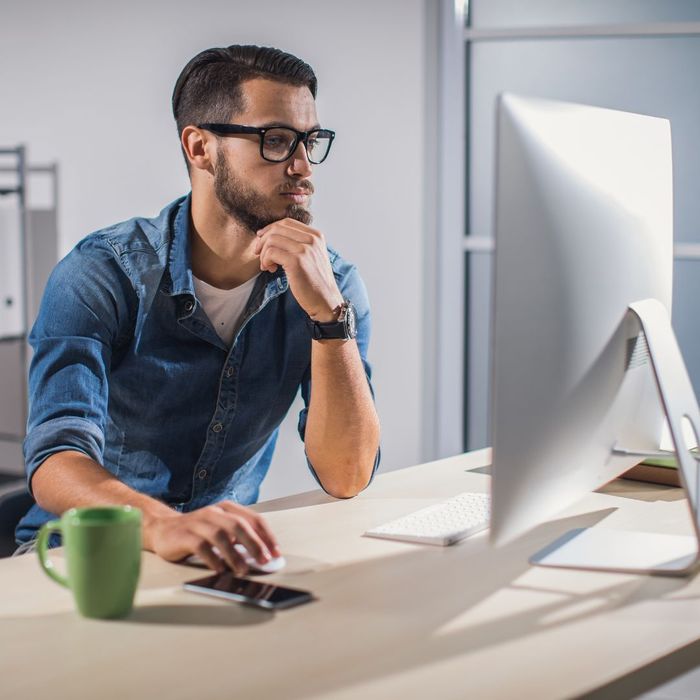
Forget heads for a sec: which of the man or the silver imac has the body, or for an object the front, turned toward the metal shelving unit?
the silver imac

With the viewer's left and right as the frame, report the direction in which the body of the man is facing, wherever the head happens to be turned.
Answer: facing the viewer and to the right of the viewer

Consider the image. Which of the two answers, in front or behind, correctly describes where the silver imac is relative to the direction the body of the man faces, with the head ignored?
in front

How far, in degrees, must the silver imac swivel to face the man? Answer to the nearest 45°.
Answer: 0° — it already faces them

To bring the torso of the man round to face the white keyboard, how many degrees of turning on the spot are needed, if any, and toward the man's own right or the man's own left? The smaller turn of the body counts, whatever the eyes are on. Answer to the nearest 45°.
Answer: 0° — they already face it

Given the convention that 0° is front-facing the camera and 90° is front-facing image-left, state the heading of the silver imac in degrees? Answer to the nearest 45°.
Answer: approximately 135°

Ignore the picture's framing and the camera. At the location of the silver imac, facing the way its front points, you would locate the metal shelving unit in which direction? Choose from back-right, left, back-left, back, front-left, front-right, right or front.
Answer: front

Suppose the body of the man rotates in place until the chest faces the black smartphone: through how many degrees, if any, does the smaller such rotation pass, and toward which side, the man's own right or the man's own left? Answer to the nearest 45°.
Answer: approximately 45° to the man's own right

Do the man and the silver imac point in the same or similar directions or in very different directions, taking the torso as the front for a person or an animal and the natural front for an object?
very different directions
